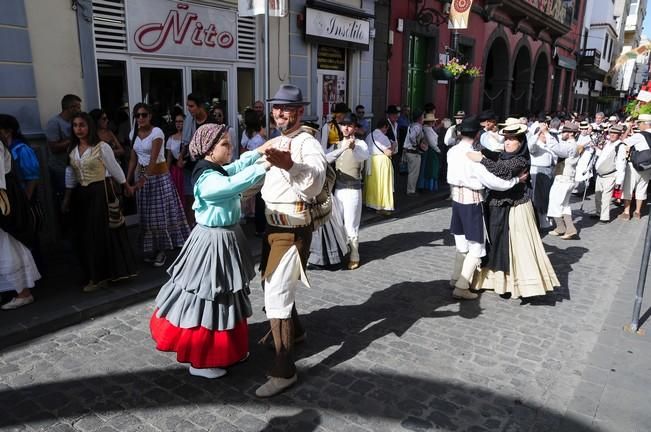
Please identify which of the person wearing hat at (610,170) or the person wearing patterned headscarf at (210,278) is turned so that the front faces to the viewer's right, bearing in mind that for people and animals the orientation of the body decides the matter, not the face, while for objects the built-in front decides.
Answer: the person wearing patterned headscarf at (210,278)

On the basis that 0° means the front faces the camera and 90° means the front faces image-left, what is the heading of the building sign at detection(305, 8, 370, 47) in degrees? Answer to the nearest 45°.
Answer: approximately 315°

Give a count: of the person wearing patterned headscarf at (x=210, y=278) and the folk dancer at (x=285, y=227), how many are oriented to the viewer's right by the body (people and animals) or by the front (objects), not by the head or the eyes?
1

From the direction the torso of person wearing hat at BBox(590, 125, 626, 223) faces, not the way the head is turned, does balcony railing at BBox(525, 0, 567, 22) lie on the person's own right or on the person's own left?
on the person's own right

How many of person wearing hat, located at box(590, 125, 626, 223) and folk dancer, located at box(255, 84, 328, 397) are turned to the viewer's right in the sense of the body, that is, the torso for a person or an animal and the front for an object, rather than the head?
0

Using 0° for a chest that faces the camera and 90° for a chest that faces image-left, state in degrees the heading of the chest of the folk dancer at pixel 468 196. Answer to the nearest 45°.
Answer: approximately 225°

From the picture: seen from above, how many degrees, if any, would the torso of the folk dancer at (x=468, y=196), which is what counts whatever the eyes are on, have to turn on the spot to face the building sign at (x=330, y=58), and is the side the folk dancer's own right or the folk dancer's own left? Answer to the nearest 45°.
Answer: approximately 90° to the folk dancer's own left

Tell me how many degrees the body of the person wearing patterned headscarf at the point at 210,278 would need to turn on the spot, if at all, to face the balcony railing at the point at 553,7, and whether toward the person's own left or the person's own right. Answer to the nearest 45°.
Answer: approximately 45° to the person's own left

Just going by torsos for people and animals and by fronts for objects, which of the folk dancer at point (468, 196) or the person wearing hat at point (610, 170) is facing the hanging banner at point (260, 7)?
the person wearing hat

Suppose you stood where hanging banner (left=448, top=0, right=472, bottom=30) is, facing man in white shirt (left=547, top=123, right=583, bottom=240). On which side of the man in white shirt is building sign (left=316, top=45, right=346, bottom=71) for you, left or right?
right

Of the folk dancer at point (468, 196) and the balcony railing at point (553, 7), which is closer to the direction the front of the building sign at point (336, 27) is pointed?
the folk dancer

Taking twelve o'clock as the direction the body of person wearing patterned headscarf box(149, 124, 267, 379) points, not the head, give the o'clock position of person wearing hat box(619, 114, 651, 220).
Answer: person wearing hat box(619, 114, 651, 220) is roughly at 11 o'clock from person wearing patterned headscarf box(149, 124, 267, 379).

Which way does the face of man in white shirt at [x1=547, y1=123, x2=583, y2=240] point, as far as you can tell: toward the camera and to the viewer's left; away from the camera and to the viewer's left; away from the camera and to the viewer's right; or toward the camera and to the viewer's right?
toward the camera and to the viewer's left

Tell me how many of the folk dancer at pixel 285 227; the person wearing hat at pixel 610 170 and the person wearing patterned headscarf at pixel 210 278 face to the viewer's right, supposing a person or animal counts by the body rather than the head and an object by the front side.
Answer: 1

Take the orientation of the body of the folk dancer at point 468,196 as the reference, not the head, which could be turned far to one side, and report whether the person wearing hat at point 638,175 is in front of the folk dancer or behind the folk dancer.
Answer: in front

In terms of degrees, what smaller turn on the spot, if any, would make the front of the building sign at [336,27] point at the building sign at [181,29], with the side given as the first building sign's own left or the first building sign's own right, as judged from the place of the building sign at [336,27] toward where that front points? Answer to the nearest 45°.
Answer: approximately 90° to the first building sign's own right

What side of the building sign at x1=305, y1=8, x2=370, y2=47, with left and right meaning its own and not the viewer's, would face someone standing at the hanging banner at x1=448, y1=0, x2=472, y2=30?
left

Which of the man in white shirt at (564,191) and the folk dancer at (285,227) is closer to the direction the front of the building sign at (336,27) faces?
the man in white shirt
